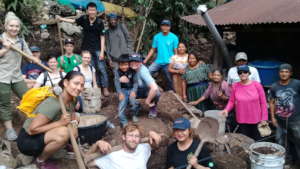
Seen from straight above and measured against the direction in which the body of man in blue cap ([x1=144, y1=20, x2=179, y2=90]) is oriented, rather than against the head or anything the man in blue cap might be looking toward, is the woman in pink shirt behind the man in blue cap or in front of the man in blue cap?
in front

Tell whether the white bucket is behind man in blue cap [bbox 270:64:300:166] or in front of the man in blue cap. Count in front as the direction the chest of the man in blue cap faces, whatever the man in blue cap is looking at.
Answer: in front

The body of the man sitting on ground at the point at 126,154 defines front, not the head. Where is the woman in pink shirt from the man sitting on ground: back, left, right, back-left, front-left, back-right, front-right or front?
back-left

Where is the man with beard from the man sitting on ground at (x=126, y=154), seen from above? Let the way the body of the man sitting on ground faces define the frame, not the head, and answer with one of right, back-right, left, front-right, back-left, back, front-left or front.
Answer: back

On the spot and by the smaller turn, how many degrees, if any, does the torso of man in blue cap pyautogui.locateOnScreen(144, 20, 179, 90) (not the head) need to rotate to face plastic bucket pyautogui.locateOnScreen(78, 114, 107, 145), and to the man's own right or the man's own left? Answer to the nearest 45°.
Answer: approximately 45° to the man's own right

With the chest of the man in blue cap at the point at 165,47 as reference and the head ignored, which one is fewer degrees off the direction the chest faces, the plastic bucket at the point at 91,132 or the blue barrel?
the plastic bucket

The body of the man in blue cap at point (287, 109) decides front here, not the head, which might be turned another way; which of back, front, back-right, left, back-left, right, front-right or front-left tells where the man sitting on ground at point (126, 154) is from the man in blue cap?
front-right

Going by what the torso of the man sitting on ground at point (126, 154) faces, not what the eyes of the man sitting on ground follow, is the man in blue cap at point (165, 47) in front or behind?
behind

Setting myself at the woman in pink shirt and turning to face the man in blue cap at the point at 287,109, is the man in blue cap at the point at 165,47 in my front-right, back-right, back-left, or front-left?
back-left

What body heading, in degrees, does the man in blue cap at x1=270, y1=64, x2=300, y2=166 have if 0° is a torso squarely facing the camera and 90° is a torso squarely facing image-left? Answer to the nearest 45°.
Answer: approximately 0°

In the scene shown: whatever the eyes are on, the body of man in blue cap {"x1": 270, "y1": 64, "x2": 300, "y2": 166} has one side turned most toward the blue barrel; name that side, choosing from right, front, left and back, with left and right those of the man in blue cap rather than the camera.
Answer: back

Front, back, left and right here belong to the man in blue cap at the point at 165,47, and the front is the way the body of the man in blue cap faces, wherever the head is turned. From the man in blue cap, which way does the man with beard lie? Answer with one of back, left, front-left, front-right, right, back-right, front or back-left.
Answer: right
